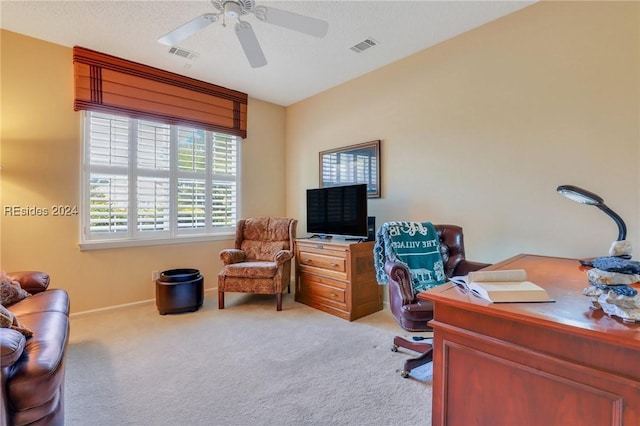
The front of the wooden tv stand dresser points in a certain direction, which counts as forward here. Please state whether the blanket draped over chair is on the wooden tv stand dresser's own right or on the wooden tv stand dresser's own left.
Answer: on the wooden tv stand dresser's own left

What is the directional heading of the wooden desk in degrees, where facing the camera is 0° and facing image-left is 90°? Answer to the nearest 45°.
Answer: approximately 45°

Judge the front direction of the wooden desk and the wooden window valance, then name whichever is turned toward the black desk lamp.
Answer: the wooden window valance

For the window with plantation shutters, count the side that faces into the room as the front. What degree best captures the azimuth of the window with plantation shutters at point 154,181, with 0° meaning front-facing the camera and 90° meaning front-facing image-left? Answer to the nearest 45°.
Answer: approximately 315°

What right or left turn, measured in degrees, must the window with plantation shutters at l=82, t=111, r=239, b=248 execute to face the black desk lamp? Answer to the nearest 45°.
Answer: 0° — it already faces it

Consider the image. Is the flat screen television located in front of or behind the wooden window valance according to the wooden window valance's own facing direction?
in front

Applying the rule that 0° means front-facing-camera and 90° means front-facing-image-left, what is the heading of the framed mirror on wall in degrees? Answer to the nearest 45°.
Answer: approximately 45°

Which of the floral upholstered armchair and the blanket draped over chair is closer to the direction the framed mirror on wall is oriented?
the floral upholstered armchair

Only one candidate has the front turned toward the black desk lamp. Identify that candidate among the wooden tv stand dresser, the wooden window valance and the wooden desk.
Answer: the wooden window valance

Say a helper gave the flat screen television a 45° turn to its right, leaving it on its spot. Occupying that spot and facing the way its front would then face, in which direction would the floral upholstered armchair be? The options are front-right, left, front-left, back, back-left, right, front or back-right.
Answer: front

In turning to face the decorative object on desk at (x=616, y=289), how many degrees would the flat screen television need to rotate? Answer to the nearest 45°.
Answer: approximately 45° to its left

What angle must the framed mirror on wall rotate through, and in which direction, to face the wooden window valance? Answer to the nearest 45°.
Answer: approximately 45° to its right

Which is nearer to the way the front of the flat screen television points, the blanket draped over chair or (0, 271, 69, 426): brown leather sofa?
the brown leather sofa

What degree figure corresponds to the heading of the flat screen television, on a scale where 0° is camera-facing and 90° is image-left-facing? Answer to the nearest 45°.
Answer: approximately 45°

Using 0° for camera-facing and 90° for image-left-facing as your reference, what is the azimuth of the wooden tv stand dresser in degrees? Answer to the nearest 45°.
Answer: approximately 45°
